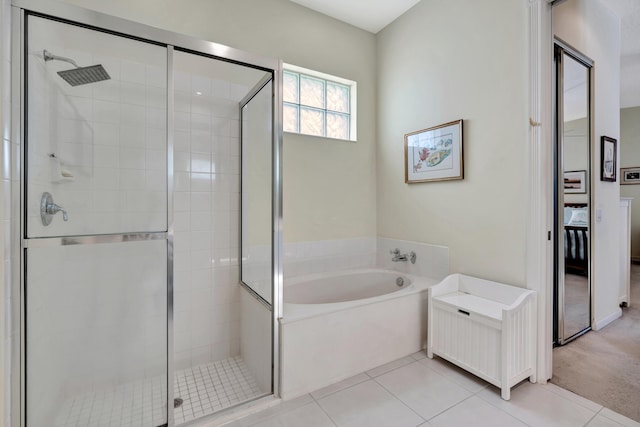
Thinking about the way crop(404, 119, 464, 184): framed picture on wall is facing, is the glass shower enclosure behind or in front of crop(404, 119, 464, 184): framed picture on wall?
in front

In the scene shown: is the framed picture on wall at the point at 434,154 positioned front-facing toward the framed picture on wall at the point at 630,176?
no

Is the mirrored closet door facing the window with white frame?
no

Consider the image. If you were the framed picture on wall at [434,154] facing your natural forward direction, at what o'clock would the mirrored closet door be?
The mirrored closet door is roughly at 7 o'clock from the framed picture on wall.

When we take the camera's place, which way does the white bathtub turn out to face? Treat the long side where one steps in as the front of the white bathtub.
facing the viewer and to the right of the viewer

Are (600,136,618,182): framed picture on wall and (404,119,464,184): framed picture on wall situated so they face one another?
no

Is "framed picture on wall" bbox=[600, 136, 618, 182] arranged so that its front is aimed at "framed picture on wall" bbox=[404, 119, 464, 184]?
no

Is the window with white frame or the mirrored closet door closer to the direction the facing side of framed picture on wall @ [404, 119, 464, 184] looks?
the window with white frame

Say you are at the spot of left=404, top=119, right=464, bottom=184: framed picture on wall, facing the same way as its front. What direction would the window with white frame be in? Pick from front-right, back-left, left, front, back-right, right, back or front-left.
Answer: front-right

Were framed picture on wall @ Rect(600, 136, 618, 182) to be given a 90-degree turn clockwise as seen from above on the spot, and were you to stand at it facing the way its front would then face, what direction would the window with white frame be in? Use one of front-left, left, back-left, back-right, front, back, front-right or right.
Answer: front
